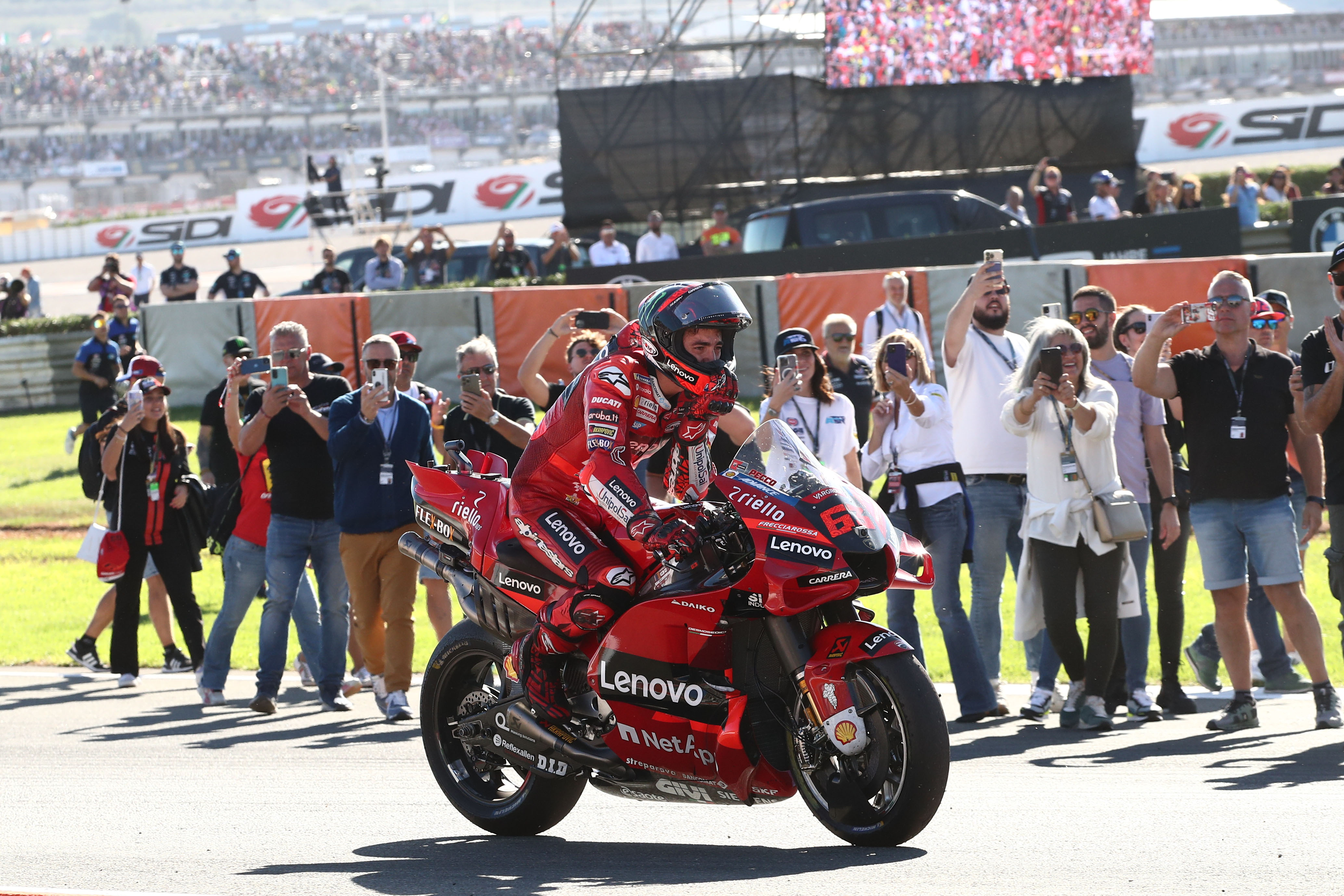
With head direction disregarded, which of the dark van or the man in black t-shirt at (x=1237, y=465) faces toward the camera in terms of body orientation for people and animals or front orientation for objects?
the man in black t-shirt

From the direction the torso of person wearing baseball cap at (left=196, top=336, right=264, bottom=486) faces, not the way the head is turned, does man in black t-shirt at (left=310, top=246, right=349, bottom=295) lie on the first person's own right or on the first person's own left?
on the first person's own left

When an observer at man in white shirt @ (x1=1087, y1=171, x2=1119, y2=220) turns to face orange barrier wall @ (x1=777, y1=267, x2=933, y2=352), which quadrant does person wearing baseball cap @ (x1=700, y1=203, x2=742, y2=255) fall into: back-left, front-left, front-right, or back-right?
front-right

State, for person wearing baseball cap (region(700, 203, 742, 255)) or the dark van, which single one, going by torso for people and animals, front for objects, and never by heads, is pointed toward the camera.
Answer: the person wearing baseball cap

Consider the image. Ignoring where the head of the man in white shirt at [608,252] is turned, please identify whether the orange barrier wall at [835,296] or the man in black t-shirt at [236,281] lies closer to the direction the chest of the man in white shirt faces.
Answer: the orange barrier wall

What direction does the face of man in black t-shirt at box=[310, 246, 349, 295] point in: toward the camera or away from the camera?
toward the camera

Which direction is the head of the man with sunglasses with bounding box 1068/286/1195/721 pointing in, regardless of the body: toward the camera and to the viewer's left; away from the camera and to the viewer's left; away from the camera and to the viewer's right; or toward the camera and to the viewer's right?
toward the camera and to the viewer's left

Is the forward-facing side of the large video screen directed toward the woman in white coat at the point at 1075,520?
yes

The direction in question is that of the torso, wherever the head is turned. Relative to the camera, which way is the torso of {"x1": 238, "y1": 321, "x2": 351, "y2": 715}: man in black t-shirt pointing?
toward the camera

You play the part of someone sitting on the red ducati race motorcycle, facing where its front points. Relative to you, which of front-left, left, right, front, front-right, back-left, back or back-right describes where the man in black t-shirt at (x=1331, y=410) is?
left

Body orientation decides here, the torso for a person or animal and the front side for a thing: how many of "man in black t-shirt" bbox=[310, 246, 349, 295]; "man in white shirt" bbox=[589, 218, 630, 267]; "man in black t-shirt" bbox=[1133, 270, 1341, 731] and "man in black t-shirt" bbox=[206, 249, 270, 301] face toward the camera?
4

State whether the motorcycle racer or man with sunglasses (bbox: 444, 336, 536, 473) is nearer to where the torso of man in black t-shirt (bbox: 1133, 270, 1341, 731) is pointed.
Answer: the motorcycle racer

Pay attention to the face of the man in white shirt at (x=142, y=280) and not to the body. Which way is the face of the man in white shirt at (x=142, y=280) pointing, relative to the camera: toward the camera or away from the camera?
toward the camera

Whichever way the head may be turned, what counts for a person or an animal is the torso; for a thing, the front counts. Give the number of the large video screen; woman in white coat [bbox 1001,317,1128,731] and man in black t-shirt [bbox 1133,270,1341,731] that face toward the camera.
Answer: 3

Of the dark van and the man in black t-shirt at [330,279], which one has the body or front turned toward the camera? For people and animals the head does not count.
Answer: the man in black t-shirt

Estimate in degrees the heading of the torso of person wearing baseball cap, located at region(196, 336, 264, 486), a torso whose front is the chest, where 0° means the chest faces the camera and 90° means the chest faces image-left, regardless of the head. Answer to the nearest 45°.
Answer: approximately 315°

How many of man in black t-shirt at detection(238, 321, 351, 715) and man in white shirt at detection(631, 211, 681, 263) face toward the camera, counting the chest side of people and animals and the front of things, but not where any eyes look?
2
